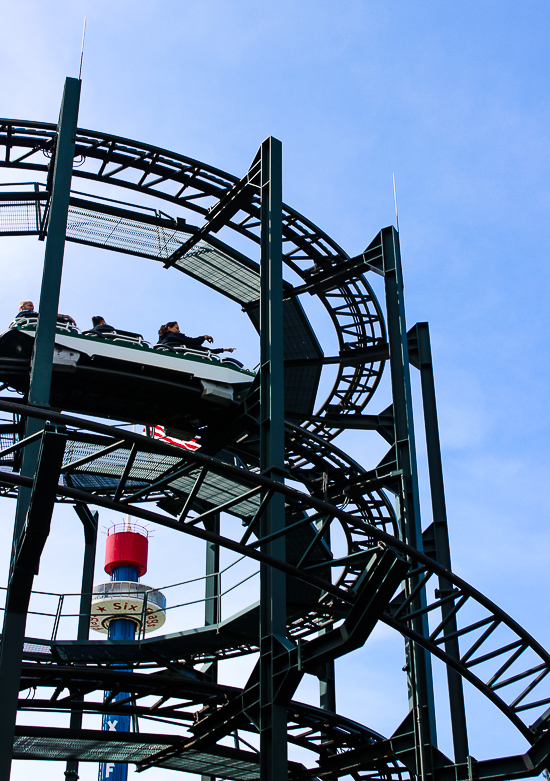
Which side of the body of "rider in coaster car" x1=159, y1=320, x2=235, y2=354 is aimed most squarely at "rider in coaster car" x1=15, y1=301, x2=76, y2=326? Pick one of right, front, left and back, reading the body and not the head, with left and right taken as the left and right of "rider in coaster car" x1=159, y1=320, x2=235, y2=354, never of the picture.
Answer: back

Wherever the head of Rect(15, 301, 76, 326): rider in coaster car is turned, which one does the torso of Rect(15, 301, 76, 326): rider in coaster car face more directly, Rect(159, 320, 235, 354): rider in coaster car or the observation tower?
the rider in coaster car

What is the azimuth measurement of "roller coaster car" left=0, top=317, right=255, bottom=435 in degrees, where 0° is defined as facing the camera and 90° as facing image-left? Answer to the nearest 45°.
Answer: approximately 270°

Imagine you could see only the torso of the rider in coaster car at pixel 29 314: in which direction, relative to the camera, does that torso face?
to the viewer's right

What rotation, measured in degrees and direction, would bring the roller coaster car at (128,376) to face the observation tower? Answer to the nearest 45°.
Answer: approximately 90° to its left

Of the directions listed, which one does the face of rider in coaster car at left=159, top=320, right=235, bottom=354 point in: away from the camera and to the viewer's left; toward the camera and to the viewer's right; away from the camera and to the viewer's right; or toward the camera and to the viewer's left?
toward the camera and to the viewer's right

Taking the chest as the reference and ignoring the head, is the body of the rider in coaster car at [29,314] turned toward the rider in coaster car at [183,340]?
yes

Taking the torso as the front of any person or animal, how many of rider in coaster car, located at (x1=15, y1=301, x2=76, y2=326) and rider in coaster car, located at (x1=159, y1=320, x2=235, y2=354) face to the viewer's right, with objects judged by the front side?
2

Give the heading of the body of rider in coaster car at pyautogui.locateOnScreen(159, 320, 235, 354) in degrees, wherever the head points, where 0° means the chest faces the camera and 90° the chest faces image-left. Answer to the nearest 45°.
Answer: approximately 270°

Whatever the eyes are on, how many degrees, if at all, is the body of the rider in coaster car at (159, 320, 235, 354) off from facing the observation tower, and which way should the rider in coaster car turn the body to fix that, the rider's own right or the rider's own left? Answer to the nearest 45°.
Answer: approximately 90° to the rider's own left
